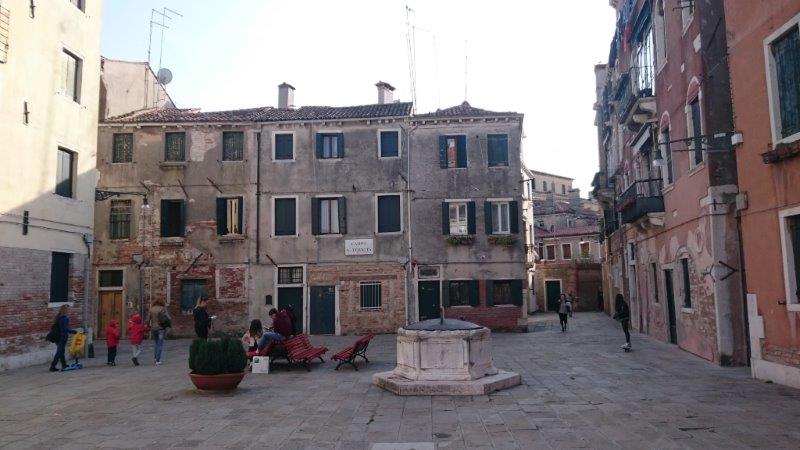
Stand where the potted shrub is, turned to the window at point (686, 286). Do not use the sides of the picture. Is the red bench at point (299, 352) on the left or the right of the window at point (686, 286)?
left

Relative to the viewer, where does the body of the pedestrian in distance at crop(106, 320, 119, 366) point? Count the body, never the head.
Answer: away from the camera

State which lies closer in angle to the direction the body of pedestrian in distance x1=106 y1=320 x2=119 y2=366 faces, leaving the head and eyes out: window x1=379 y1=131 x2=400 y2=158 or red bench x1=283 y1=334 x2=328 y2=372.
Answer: the window

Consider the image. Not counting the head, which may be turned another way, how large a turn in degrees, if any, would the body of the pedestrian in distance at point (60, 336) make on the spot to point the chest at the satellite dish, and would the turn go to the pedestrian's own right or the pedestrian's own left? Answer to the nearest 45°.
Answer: approximately 90° to the pedestrian's own left

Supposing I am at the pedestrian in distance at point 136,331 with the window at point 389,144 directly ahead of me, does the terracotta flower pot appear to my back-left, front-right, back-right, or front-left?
back-right

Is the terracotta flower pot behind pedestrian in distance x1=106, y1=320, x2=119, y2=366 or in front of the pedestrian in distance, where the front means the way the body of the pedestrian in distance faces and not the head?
behind

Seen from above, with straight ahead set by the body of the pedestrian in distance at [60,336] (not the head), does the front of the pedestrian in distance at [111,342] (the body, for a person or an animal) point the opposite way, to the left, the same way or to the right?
to the left

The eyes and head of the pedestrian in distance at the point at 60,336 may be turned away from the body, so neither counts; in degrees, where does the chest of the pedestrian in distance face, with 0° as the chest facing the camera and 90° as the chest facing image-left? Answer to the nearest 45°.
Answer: approximately 270°

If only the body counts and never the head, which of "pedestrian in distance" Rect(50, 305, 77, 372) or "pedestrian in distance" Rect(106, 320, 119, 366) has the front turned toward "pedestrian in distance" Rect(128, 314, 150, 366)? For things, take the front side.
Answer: "pedestrian in distance" Rect(50, 305, 77, 372)

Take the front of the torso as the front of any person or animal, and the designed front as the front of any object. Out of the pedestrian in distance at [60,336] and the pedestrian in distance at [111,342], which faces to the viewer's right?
the pedestrian in distance at [60,336]
